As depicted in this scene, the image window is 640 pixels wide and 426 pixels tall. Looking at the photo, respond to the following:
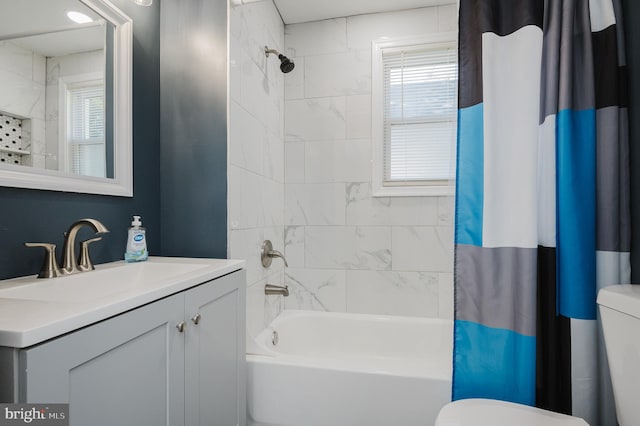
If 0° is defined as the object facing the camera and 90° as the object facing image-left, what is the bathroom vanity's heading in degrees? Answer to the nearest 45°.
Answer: approximately 315°

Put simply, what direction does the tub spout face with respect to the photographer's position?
facing to the right of the viewer

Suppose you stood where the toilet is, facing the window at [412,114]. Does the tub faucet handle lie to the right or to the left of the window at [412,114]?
left

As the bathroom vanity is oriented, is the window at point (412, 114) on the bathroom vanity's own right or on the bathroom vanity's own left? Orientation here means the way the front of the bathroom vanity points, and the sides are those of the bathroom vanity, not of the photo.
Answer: on the bathroom vanity's own left

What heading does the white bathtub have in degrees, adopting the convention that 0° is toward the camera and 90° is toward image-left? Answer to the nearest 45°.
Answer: approximately 0°

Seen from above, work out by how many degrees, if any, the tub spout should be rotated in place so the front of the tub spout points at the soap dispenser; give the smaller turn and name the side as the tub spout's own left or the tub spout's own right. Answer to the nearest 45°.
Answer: approximately 135° to the tub spout's own right

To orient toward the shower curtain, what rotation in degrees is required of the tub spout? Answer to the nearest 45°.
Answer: approximately 45° to its right

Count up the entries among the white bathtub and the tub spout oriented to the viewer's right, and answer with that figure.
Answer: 1

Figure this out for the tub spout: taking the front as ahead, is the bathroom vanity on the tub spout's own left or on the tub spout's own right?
on the tub spout's own right

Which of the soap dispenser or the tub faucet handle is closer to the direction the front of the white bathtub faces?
the soap dispenser
